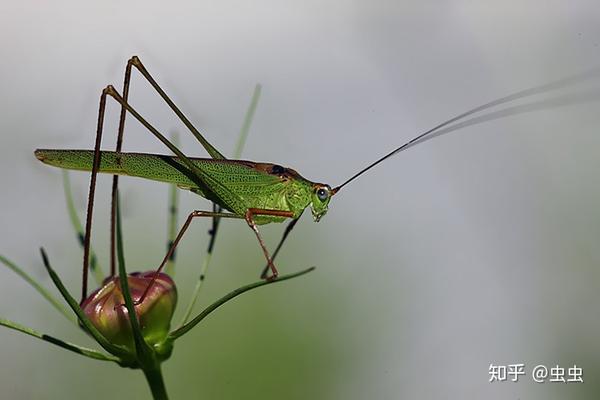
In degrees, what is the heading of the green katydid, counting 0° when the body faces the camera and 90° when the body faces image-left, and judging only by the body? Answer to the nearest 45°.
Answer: approximately 270°
